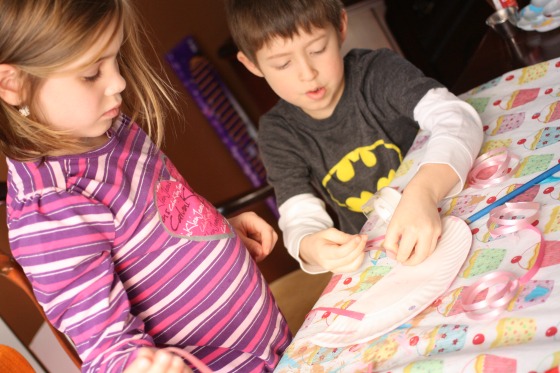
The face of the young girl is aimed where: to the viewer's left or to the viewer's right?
to the viewer's right

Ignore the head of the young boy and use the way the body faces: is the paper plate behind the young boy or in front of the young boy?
in front

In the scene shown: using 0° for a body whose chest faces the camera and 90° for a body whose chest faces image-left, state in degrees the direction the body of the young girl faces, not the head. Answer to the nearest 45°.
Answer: approximately 315°

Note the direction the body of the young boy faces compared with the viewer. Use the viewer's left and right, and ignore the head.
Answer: facing the viewer

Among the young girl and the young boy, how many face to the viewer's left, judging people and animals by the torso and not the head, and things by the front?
0

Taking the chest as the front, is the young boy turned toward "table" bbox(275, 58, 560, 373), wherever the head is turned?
yes

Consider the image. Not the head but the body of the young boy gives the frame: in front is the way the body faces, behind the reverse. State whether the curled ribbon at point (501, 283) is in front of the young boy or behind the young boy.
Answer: in front
